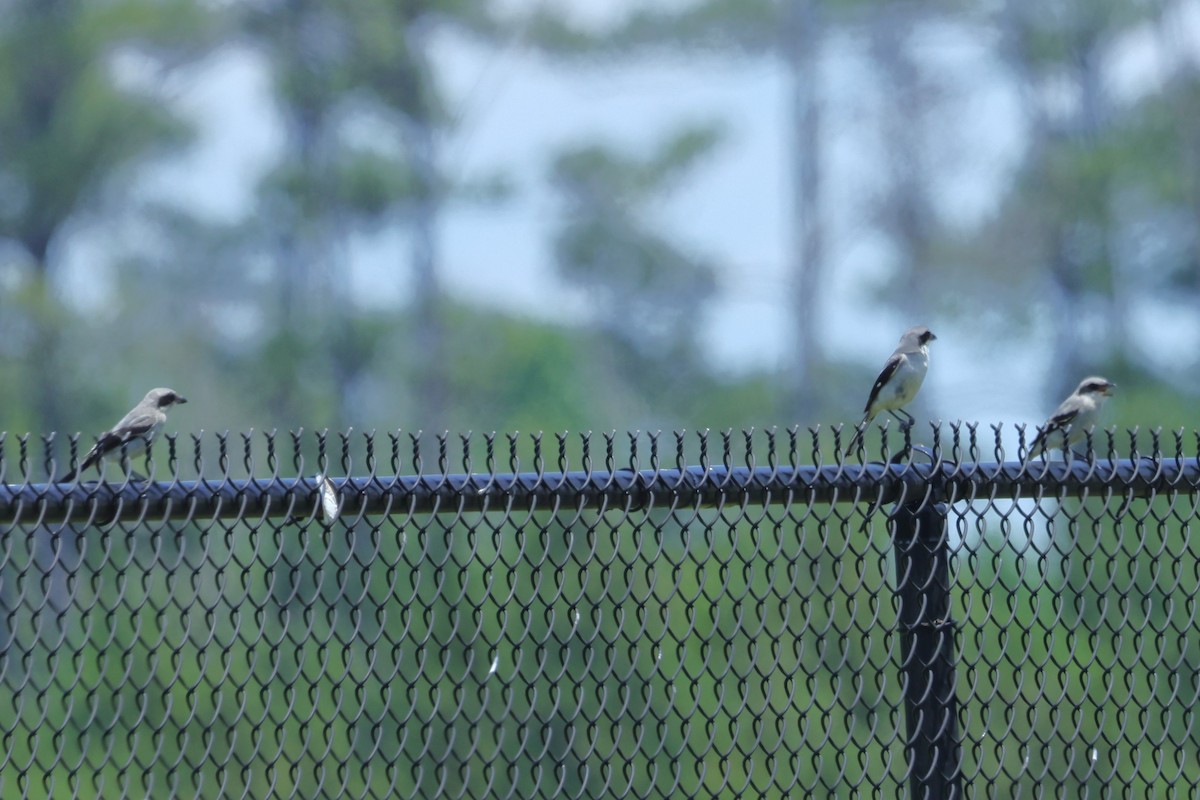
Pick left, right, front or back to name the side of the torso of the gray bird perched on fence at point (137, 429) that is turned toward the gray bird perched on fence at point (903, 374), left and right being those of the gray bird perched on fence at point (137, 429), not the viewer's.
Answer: front

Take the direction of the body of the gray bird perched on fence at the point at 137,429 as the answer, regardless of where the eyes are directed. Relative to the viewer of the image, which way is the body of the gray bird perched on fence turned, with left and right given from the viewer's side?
facing to the right of the viewer

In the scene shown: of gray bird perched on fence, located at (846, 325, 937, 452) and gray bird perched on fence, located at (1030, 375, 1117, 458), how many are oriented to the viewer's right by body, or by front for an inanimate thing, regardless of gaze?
2

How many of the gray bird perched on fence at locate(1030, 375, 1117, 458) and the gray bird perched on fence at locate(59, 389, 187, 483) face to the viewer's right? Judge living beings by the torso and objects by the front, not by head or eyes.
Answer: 2

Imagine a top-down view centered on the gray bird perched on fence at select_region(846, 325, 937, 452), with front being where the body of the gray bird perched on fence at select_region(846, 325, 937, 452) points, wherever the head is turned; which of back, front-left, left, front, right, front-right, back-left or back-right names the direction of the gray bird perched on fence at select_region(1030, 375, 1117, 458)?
front-right

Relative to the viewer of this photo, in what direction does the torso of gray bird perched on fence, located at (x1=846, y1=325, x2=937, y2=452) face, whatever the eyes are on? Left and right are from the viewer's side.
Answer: facing to the right of the viewer

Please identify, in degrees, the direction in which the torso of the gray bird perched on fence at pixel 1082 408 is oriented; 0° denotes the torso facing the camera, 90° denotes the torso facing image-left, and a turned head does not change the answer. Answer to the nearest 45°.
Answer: approximately 270°

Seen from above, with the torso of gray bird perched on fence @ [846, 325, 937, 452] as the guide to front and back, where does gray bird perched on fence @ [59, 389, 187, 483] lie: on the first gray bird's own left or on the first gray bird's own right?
on the first gray bird's own right

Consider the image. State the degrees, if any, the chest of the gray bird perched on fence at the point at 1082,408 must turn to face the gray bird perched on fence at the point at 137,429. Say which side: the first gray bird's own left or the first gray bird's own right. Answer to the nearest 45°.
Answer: approximately 135° to the first gray bird's own right

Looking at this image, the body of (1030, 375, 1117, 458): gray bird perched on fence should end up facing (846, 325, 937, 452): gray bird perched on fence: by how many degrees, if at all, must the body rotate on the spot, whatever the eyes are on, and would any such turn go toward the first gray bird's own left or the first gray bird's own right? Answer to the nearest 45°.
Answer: approximately 135° to the first gray bird's own left

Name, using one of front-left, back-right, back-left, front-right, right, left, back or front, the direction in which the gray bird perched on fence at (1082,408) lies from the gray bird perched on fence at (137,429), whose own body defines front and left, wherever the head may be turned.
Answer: front

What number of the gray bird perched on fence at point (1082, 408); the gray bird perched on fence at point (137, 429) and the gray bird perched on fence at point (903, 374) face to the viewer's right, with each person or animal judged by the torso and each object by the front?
3
